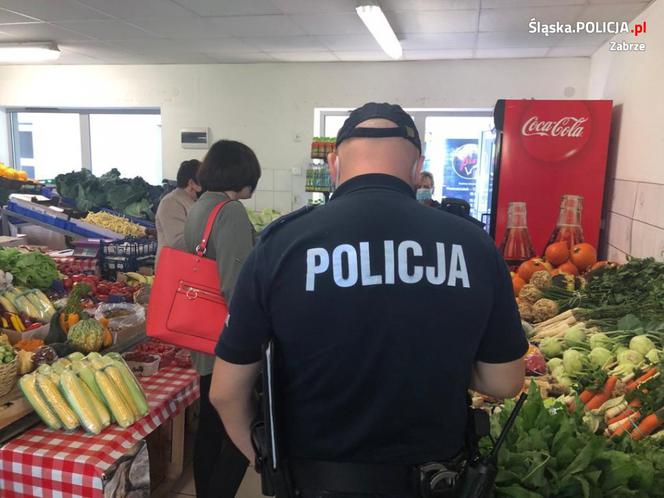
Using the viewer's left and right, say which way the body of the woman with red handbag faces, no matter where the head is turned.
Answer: facing away from the viewer and to the right of the viewer

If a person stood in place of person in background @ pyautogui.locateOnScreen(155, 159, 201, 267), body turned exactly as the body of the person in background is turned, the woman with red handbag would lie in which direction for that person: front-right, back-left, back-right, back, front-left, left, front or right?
back-right

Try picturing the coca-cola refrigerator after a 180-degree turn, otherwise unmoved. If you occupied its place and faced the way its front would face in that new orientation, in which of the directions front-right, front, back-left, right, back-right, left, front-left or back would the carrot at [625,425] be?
right

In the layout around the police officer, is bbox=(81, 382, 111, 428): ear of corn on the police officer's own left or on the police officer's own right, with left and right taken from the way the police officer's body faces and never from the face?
on the police officer's own left

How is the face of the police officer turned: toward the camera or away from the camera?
away from the camera

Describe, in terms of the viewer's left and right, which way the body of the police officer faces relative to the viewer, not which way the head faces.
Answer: facing away from the viewer

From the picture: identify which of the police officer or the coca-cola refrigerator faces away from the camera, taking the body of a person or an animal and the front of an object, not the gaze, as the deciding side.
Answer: the police officer

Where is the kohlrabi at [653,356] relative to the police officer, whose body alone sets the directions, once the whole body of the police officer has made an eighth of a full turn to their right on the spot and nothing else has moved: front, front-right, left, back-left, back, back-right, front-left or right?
front

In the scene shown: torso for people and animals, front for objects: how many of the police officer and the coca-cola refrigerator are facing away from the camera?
1
